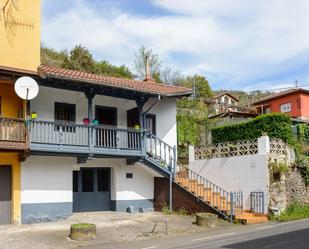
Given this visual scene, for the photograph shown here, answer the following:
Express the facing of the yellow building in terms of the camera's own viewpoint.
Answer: facing the viewer and to the right of the viewer

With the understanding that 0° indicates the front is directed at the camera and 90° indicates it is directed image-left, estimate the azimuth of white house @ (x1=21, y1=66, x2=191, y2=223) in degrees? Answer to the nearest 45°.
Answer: approximately 315°

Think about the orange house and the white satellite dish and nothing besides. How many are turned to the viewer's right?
0

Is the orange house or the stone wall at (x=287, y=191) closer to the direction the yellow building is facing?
the stone wall

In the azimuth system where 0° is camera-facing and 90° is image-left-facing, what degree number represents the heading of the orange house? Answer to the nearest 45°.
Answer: approximately 45°

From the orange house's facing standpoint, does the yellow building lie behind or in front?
in front

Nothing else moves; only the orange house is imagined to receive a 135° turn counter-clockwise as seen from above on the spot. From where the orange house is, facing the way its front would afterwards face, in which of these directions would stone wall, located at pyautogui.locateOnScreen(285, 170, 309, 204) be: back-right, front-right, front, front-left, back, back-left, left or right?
right

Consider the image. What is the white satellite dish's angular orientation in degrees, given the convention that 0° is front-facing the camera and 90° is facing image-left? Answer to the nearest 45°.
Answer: approximately 0°
